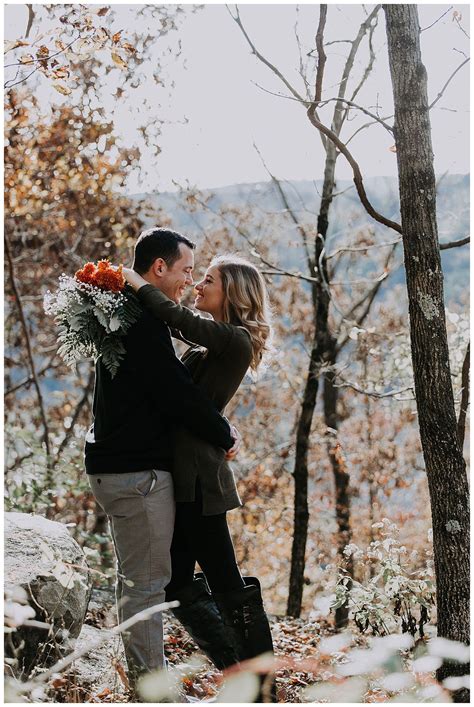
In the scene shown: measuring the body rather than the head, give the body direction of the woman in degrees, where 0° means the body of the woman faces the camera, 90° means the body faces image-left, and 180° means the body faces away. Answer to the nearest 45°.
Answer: approximately 90°

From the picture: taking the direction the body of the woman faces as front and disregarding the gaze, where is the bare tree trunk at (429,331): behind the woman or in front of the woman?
behind

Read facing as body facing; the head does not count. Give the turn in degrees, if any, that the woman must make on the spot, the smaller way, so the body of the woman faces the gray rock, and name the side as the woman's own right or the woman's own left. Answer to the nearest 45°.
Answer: approximately 45° to the woman's own right
